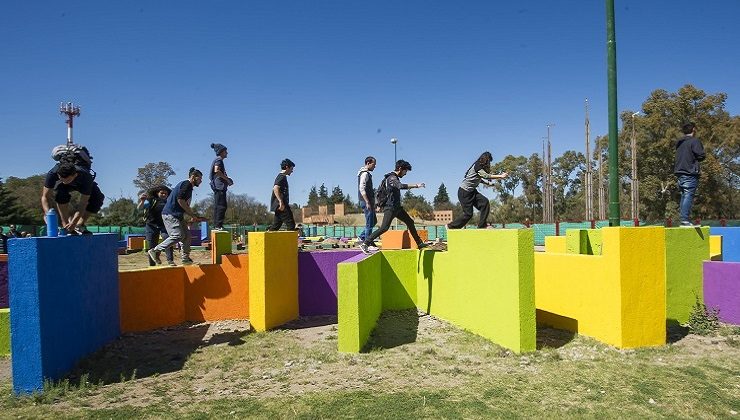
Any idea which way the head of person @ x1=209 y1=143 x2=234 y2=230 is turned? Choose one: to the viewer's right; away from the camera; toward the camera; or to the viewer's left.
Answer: to the viewer's right

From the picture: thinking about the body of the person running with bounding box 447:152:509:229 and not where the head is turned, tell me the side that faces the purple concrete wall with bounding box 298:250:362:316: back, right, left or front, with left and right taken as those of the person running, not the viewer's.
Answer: back

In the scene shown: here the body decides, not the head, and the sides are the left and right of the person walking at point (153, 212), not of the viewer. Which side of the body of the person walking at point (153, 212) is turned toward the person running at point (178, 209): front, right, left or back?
front

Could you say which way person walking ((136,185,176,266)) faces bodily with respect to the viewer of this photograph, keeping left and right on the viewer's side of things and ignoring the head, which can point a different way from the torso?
facing the viewer and to the right of the viewer

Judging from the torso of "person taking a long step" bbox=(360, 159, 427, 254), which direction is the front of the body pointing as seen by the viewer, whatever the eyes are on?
to the viewer's right

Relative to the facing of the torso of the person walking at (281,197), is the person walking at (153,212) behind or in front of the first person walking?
behind

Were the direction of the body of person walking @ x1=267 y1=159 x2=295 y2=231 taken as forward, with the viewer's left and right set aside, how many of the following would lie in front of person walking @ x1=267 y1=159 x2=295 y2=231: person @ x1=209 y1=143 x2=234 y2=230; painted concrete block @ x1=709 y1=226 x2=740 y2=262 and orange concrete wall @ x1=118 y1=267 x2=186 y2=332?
1

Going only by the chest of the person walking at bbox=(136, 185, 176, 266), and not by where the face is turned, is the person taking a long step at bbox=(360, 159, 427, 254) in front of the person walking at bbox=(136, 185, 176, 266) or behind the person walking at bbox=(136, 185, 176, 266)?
in front

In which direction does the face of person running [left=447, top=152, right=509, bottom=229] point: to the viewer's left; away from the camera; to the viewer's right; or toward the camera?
to the viewer's right

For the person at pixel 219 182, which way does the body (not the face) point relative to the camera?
to the viewer's right

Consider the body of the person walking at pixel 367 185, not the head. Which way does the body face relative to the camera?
to the viewer's right

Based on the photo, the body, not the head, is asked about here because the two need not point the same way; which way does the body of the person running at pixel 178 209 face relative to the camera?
to the viewer's right

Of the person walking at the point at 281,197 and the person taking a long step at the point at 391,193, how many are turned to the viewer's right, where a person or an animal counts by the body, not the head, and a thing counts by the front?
2

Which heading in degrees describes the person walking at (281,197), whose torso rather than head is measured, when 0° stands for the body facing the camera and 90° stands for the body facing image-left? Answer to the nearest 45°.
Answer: approximately 270°

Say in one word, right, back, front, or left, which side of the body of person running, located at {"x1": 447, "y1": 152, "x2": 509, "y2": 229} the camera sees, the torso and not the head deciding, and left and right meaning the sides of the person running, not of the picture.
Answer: right
